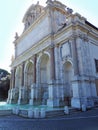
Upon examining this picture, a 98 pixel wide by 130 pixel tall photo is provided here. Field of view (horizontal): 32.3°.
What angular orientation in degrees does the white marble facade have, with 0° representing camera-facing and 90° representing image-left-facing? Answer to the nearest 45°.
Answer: approximately 45°
